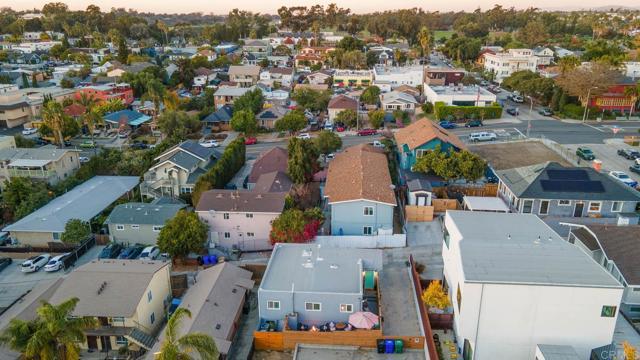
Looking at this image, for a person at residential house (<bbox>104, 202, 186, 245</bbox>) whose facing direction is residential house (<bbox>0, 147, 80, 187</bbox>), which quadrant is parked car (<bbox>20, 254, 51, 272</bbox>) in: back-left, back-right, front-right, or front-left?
front-left

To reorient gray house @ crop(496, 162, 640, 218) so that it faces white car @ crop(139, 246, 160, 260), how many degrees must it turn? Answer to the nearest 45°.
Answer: approximately 45° to its right

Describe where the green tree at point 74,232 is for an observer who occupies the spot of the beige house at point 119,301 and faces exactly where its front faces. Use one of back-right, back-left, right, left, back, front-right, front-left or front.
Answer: back

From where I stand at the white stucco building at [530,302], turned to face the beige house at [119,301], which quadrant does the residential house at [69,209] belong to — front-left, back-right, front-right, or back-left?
front-right

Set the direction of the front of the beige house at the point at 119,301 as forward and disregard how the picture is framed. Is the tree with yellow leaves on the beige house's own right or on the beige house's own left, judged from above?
on the beige house's own left

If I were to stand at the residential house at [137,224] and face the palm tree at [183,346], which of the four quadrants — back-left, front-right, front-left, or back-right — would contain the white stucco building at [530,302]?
front-left

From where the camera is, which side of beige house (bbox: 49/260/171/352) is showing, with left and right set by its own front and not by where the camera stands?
front

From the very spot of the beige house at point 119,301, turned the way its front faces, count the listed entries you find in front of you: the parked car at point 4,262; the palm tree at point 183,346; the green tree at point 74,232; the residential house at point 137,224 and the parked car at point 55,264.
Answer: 1

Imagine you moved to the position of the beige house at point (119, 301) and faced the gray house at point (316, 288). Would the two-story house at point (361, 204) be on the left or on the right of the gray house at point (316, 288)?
left

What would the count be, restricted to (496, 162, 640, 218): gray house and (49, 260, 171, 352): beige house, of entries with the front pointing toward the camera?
2

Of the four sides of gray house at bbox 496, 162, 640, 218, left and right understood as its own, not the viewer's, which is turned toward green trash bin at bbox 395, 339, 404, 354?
front

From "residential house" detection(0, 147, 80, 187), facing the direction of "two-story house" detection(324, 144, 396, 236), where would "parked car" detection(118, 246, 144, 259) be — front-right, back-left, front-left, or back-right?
front-right

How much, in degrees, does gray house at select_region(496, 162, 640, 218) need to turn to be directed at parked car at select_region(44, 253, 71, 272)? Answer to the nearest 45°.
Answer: approximately 45° to its right

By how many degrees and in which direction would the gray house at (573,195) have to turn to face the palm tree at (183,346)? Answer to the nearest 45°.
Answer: approximately 45° to its right

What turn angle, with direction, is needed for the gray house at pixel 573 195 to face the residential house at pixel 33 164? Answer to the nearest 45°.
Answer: approximately 90° to its right

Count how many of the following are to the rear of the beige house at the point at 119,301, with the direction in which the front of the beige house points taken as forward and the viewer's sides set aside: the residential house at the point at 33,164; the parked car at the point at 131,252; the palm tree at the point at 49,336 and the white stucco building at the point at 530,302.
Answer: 2

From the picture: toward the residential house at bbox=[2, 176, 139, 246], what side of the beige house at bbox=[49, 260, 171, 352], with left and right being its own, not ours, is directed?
back

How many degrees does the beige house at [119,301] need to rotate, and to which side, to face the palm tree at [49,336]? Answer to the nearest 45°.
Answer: approximately 45° to its right
